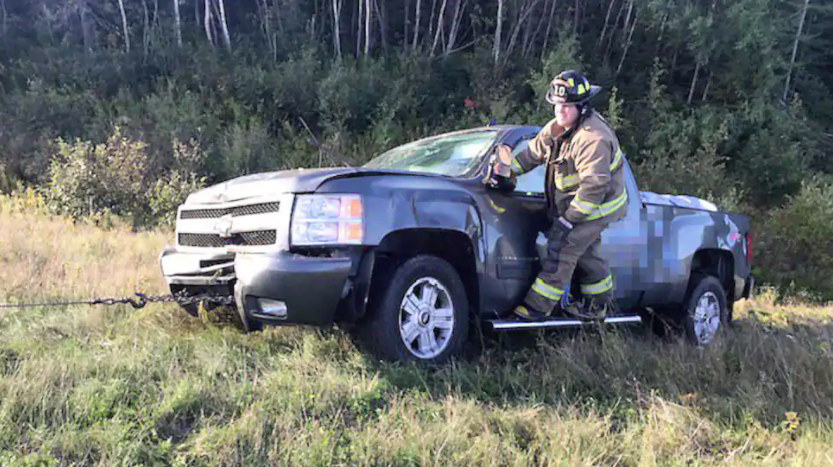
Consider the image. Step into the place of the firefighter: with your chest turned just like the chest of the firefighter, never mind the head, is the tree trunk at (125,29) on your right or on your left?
on your right

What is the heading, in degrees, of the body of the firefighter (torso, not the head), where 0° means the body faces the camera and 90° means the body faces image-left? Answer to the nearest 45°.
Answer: approximately 45°

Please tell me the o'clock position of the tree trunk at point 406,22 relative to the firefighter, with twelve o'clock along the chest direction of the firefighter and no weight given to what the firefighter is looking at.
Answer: The tree trunk is roughly at 4 o'clock from the firefighter.

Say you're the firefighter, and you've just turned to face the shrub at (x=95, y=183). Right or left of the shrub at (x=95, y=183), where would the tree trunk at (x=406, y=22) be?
right

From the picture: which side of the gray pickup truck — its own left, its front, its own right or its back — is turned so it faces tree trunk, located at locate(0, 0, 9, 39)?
right

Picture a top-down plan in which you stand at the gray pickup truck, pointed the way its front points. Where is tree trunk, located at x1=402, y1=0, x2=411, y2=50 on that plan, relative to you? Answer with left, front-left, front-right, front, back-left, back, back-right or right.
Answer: back-right

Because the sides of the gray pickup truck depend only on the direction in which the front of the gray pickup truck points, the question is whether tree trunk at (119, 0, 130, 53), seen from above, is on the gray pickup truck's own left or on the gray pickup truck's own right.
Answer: on the gray pickup truck's own right

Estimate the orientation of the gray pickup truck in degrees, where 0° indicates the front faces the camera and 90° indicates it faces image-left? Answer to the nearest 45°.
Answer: approximately 45°

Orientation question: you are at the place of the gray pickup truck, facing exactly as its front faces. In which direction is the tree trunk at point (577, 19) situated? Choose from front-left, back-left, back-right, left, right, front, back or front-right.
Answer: back-right
